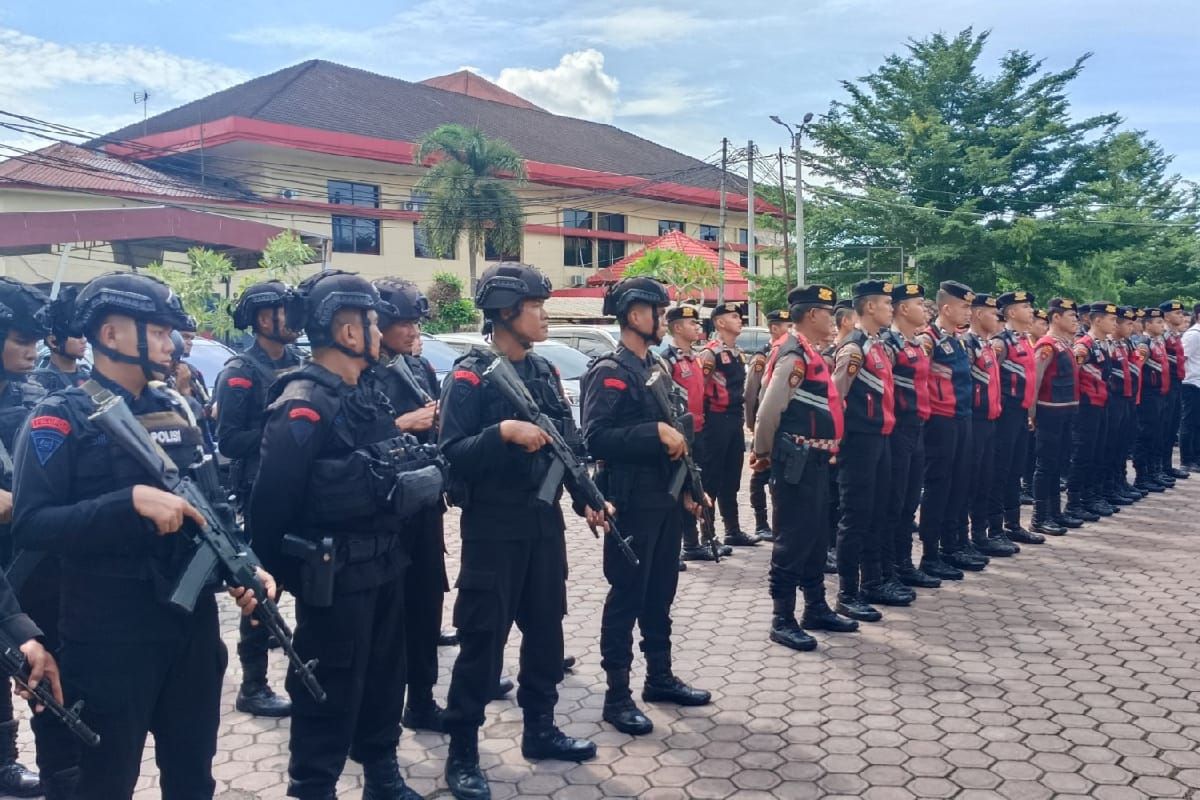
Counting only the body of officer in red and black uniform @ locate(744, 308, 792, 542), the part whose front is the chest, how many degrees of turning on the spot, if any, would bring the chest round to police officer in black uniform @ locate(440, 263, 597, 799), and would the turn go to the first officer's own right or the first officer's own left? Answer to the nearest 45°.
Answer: approximately 45° to the first officer's own right
